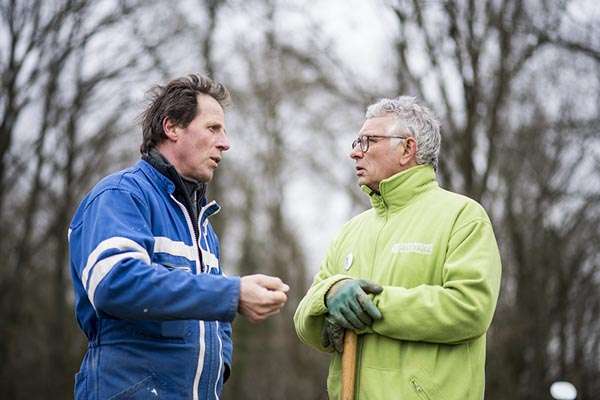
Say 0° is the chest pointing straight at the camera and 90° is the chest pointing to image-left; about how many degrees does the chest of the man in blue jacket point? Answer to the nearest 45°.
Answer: approximately 315°

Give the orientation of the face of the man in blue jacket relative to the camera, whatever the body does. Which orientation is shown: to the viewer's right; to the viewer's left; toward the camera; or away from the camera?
to the viewer's right

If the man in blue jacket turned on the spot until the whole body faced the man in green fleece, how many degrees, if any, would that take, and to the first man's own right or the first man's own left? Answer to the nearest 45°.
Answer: approximately 45° to the first man's own left

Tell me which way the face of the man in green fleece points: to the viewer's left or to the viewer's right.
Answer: to the viewer's left

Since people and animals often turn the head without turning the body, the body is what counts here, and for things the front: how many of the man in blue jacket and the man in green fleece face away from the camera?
0

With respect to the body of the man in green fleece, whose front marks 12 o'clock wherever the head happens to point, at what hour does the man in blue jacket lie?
The man in blue jacket is roughly at 1 o'clock from the man in green fleece.
